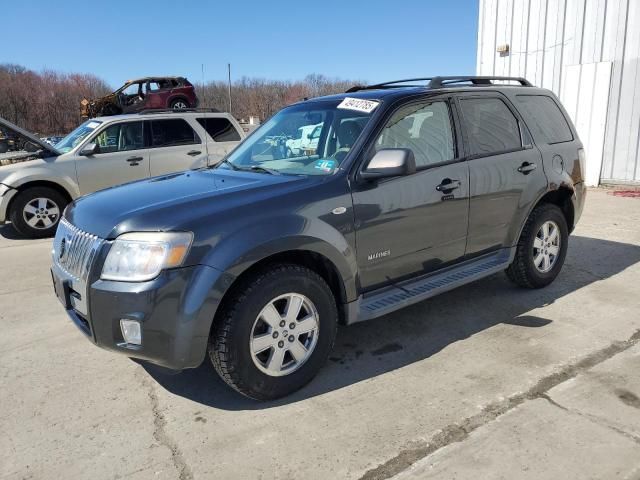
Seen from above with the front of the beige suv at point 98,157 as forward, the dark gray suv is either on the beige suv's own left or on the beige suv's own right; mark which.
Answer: on the beige suv's own left

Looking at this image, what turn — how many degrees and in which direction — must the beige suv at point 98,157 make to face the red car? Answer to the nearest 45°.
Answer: approximately 90° to its right

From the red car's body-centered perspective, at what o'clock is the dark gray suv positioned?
The dark gray suv is roughly at 9 o'clock from the red car.

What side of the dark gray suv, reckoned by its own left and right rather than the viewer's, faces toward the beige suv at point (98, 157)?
right

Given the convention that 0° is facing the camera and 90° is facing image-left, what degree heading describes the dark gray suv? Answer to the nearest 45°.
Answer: approximately 45°

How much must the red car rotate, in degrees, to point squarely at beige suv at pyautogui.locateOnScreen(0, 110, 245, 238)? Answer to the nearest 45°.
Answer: approximately 90° to its left

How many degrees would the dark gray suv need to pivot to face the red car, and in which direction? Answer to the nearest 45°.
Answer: approximately 135° to its right

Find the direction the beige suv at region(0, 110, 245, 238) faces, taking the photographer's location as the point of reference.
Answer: facing to the left of the viewer

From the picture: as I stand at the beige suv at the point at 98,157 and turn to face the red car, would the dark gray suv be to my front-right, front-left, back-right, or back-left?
back-right

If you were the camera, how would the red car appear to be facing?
facing to the left of the viewer

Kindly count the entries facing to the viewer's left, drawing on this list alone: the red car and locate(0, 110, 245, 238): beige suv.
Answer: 2
